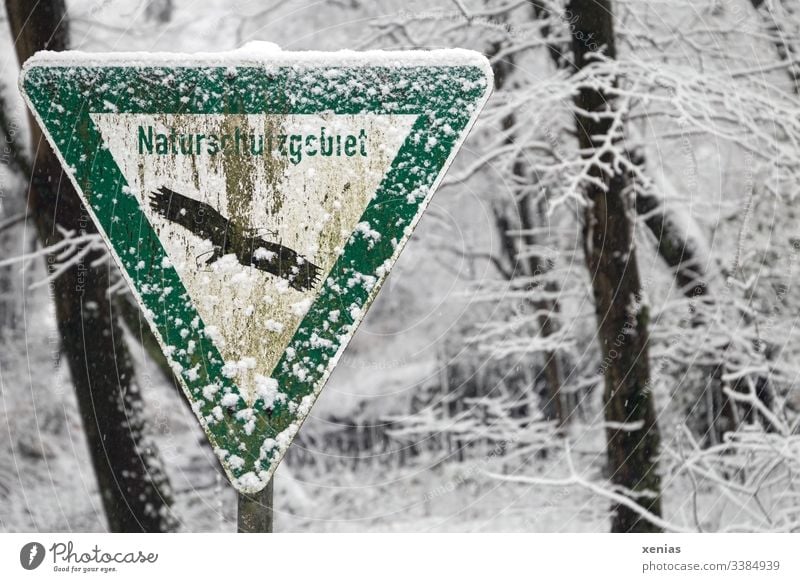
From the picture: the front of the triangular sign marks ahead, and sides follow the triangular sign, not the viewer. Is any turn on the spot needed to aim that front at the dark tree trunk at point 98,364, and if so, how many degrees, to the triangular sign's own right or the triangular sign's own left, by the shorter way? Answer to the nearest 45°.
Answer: approximately 180°

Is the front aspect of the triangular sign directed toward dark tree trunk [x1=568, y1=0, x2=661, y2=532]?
no

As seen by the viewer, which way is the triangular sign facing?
toward the camera
